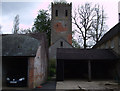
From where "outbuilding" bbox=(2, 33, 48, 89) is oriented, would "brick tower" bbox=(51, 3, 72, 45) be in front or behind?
behind

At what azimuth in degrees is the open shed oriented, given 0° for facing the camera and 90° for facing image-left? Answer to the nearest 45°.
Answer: approximately 0°

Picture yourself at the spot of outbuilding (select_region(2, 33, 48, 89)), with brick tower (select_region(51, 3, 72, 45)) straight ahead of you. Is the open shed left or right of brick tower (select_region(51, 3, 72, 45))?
right

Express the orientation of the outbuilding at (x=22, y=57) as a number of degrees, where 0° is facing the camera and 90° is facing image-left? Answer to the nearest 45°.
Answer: approximately 0°

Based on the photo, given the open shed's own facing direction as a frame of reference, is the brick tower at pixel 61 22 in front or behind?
behind

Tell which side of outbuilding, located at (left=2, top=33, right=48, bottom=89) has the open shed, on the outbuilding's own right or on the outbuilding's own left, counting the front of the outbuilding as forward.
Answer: on the outbuilding's own left

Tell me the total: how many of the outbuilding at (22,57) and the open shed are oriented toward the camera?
2

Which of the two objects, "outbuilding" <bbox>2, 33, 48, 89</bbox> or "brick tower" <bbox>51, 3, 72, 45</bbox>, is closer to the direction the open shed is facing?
the outbuilding
